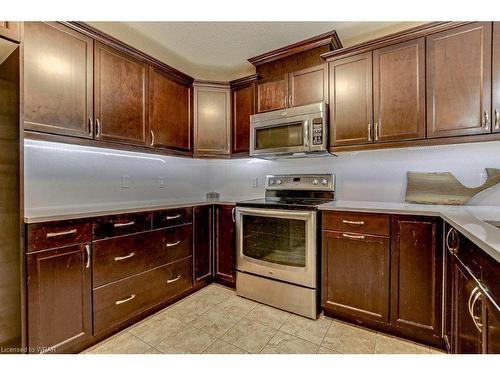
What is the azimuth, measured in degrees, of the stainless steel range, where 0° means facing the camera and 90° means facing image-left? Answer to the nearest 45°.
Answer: approximately 45°

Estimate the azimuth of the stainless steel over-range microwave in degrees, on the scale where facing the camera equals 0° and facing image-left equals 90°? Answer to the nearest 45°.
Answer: approximately 45°

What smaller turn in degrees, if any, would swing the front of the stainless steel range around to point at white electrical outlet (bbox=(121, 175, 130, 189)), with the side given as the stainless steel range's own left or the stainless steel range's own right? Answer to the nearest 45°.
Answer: approximately 45° to the stainless steel range's own right

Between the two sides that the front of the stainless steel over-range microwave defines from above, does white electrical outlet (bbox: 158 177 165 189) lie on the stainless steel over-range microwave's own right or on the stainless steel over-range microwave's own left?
on the stainless steel over-range microwave's own right

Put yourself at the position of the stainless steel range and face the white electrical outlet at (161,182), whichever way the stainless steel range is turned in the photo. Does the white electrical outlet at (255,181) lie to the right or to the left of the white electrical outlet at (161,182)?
right

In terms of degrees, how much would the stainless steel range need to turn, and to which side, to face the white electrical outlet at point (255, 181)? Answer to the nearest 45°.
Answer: approximately 90° to its right

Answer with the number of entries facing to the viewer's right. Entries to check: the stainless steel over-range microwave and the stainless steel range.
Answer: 0

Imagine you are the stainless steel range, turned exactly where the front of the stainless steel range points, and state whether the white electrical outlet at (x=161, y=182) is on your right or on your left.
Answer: on your right
